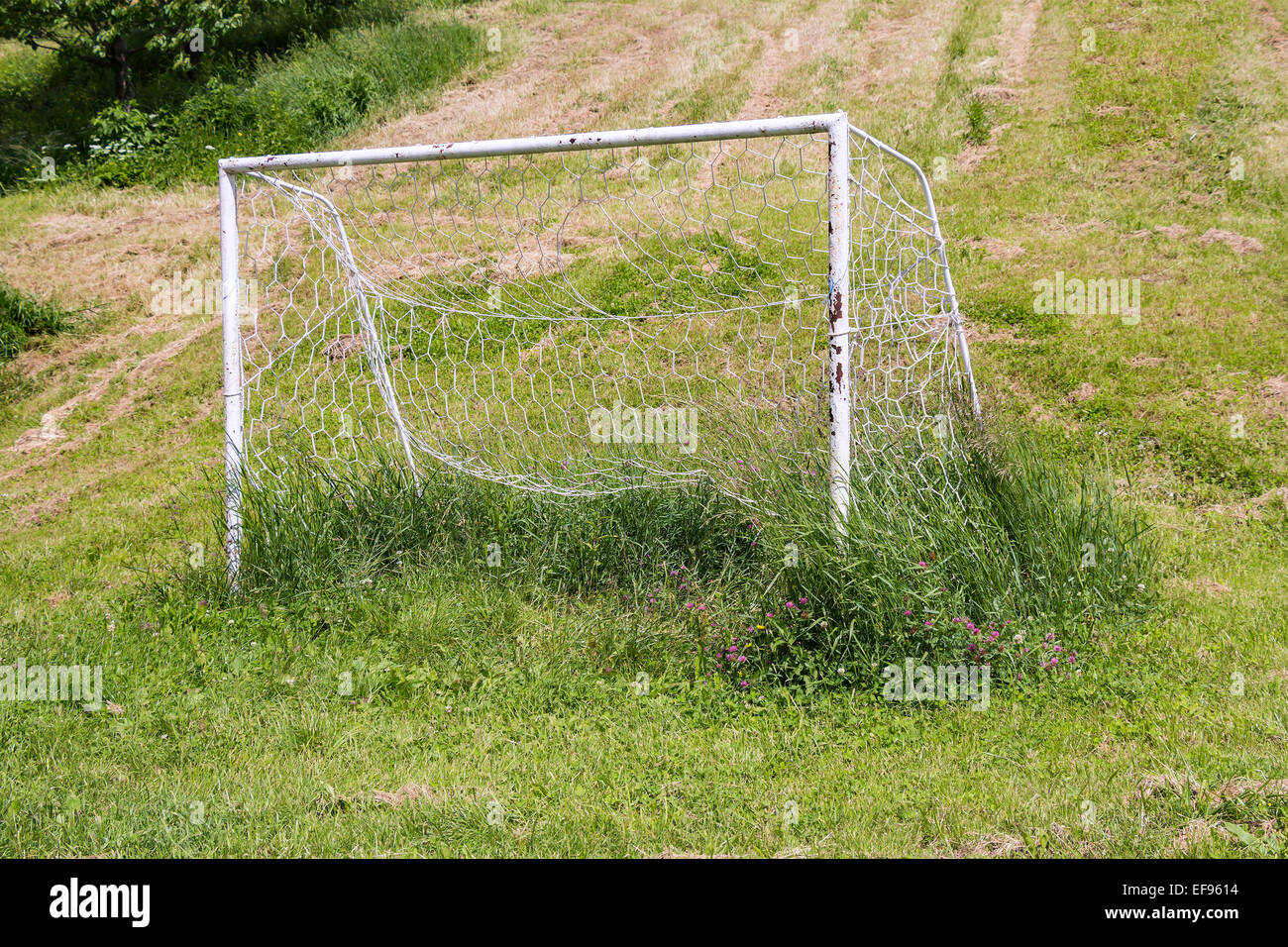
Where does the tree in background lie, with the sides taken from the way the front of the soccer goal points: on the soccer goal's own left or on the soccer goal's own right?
on the soccer goal's own right

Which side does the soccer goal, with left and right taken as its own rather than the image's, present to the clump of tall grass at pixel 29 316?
right

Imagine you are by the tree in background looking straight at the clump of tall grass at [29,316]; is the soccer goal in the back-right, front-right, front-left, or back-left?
front-left

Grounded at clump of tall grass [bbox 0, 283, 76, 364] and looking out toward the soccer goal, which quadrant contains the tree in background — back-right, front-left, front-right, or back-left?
back-left

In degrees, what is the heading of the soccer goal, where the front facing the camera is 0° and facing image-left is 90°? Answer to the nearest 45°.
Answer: approximately 45°

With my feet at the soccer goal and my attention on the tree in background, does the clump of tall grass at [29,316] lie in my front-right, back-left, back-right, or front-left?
front-left

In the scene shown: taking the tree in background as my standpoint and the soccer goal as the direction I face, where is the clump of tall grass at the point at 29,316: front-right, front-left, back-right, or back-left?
front-right
